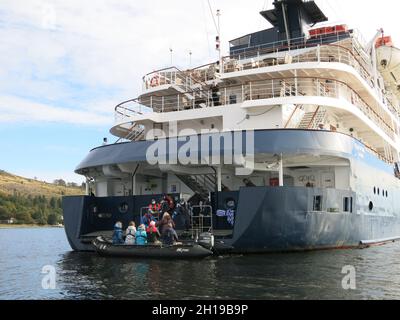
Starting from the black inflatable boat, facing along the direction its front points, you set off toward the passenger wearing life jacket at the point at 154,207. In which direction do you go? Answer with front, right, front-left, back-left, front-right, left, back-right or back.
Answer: right

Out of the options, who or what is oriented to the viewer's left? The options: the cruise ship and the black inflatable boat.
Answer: the black inflatable boat

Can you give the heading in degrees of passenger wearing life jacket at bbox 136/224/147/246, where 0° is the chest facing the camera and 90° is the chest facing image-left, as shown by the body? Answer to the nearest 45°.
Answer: approximately 180°

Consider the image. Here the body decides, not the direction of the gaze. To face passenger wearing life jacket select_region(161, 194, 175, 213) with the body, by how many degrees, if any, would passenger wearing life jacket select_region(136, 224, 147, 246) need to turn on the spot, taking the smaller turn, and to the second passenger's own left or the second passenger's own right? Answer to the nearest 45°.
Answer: approximately 45° to the second passenger's own right

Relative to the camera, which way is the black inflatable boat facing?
to the viewer's left

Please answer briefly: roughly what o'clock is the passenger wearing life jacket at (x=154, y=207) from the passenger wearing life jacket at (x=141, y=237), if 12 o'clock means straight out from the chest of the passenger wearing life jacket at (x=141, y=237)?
the passenger wearing life jacket at (x=154, y=207) is roughly at 1 o'clock from the passenger wearing life jacket at (x=141, y=237).

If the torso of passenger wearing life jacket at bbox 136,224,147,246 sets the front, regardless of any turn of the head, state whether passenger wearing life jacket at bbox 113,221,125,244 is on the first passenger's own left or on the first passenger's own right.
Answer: on the first passenger's own left

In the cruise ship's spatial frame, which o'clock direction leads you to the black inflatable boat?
The black inflatable boat is roughly at 6 o'clock from the cruise ship.

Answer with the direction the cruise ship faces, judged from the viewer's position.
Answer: facing away from the viewer and to the right of the viewer
